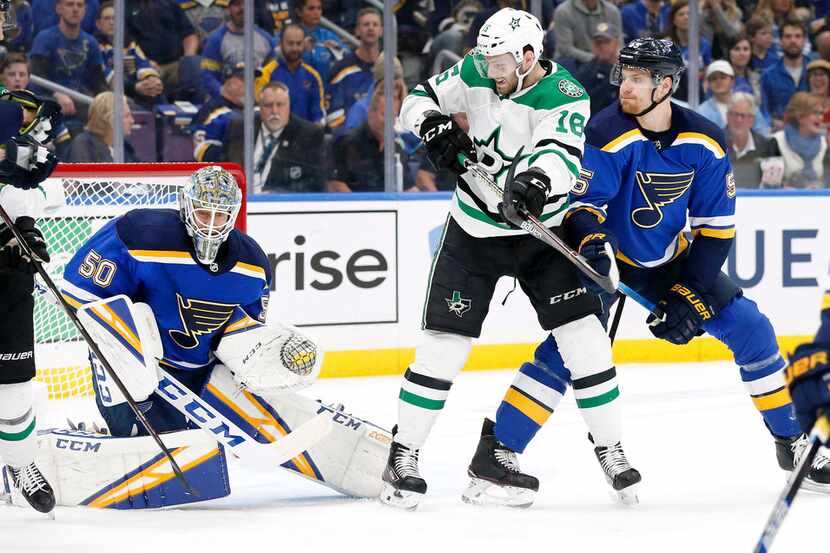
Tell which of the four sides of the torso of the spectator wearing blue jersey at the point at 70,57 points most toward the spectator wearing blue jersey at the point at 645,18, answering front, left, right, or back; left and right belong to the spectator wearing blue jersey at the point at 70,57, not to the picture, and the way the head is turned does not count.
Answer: left

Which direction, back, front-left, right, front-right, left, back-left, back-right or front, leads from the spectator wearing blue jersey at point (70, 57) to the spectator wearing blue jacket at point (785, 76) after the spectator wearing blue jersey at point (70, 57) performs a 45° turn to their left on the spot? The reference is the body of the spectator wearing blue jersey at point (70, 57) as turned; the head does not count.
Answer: front-left

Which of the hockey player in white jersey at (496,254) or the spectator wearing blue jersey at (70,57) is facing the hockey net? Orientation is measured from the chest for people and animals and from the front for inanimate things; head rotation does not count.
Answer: the spectator wearing blue jersey

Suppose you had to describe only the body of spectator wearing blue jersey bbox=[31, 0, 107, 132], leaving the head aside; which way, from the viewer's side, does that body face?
toward the camera

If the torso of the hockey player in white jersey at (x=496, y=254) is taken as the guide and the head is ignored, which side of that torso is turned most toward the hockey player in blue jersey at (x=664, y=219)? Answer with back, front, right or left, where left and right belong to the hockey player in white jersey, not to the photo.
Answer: left

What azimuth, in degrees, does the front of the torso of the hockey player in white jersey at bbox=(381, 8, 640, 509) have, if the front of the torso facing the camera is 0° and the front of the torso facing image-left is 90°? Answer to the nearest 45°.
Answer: approximately 0°

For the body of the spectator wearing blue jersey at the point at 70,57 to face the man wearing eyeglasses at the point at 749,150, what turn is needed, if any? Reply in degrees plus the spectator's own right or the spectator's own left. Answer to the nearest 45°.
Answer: approximately 90° to the spectator's own left

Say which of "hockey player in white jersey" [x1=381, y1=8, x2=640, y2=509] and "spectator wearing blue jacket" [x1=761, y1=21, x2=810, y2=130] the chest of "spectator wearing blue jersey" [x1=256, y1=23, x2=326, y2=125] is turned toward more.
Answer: the hockey player in white jersey

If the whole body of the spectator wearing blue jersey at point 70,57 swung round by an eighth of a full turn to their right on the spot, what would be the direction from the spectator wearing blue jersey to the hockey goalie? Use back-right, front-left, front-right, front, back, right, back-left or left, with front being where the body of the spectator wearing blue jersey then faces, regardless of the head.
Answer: front-left

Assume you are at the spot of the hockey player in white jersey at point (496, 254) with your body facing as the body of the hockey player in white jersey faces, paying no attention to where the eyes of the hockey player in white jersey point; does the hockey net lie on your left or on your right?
on your right

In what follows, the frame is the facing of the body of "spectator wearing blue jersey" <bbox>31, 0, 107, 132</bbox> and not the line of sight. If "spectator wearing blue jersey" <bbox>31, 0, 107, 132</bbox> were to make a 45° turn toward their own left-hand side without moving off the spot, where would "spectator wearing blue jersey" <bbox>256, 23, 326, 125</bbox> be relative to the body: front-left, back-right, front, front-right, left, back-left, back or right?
front-left

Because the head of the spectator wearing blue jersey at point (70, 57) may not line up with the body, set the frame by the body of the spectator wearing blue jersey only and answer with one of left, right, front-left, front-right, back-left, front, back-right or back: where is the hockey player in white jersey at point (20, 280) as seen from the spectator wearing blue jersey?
front

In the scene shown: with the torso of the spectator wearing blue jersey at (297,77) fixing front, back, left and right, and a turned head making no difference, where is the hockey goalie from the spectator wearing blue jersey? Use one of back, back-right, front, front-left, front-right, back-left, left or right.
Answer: front
